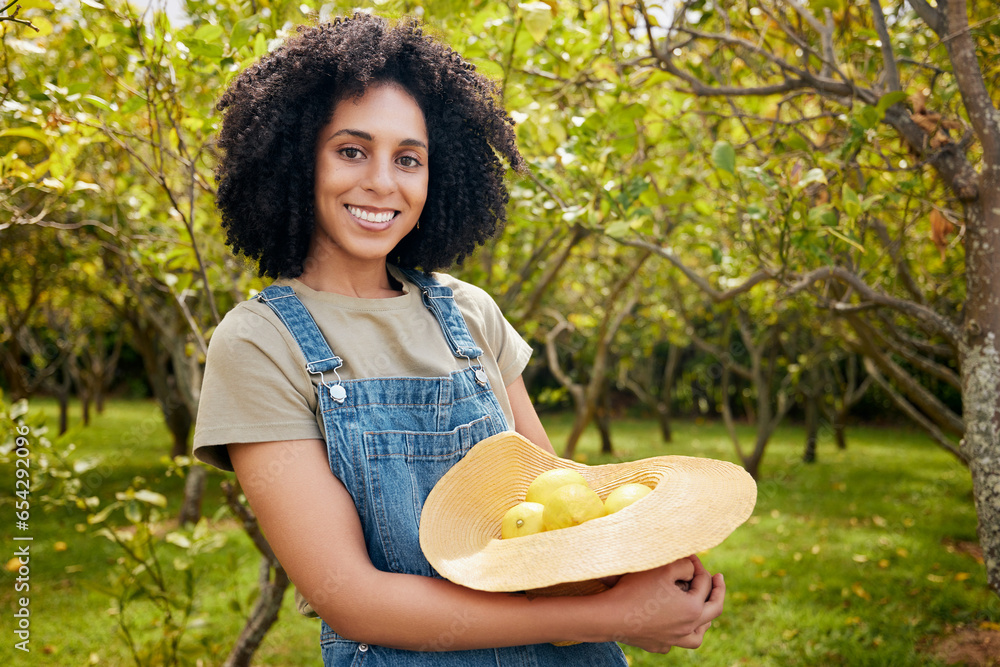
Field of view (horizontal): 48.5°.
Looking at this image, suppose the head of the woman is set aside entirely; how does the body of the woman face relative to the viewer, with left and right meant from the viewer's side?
facing the viewer and to the right of the viewer

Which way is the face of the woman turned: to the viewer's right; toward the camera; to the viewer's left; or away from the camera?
toward the camera
